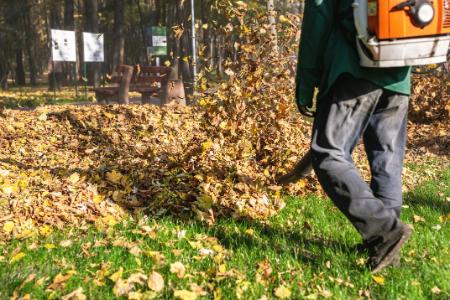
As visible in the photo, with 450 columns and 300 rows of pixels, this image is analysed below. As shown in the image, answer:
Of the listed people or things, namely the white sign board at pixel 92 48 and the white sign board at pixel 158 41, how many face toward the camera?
2

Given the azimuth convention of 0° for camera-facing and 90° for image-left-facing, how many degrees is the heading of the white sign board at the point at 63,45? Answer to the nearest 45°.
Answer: approximately 0°

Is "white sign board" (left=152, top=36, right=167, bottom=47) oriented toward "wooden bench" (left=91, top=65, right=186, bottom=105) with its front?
yes

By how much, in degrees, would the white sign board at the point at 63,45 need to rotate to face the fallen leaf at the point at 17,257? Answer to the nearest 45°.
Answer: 0° — it already faces it
